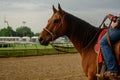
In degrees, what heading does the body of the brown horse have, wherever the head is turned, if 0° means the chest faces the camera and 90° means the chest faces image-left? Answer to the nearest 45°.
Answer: approximately 90°

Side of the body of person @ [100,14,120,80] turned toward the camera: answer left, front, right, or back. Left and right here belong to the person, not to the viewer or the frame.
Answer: left
